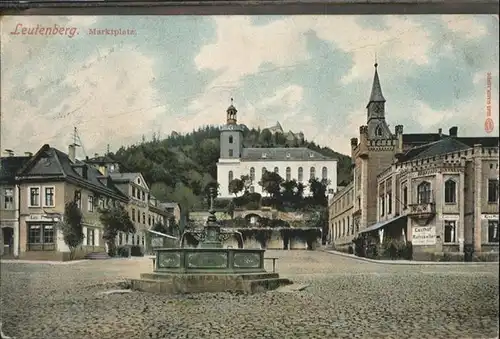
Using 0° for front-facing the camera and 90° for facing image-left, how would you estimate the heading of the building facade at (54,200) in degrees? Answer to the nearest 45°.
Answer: approximately 0°
